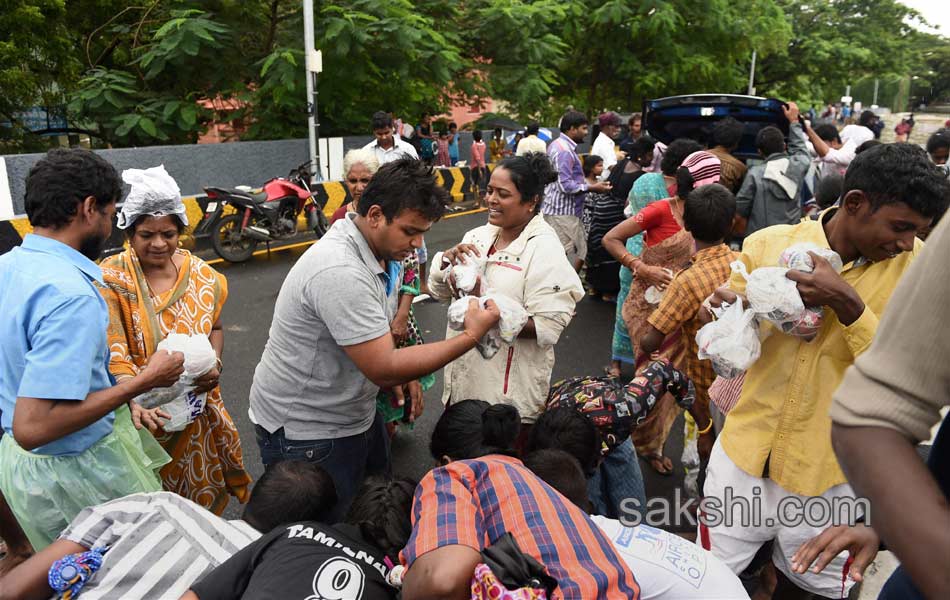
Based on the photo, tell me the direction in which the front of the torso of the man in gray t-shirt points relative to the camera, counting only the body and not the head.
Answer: to the viewer's right

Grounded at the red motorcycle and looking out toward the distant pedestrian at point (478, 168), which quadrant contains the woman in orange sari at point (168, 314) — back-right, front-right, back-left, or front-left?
back-right

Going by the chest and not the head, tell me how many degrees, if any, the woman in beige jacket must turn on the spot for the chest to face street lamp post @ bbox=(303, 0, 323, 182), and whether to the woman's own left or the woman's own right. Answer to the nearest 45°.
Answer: approximately 135° to the woman's own right

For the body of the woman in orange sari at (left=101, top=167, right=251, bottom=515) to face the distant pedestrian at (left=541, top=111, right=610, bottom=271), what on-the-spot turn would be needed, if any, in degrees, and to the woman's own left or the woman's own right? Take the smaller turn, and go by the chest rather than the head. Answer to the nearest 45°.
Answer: approximately 135° to the woman's own left

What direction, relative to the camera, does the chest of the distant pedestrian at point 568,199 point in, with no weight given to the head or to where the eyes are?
to the viewer's right

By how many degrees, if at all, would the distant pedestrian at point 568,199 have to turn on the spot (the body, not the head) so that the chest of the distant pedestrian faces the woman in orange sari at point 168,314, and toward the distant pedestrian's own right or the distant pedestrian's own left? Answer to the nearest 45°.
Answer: approximately 90° to the distant pedestrian's own right
